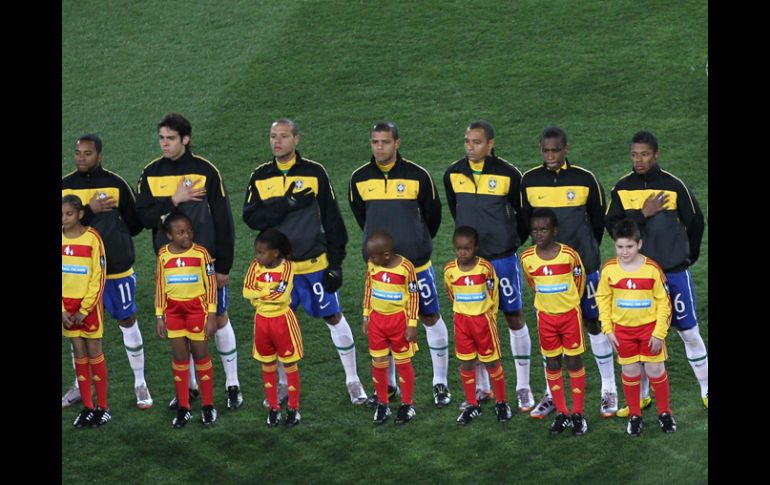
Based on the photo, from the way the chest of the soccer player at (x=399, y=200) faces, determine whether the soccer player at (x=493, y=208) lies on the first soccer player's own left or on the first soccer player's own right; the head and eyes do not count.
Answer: on the first soccer player's own left

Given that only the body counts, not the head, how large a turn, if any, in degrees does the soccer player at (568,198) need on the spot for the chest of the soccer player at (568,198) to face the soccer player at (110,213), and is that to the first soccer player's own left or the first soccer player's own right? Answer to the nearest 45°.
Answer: approximately 90° to the first soccer player's own right

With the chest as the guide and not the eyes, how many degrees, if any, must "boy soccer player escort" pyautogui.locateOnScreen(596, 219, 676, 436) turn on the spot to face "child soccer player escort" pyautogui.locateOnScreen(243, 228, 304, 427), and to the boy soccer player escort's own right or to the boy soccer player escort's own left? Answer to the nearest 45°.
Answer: approximately 90° to the boy soccer player escort's own right

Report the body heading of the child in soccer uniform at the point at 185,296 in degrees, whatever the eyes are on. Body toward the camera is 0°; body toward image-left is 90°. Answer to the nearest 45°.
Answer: approximately 0°

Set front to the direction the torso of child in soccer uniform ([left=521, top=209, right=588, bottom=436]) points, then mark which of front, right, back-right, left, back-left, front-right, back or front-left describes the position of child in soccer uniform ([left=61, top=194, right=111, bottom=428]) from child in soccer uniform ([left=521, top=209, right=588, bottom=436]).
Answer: right

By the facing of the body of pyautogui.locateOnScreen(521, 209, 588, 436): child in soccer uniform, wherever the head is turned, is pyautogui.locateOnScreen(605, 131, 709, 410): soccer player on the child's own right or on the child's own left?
on the child's own left

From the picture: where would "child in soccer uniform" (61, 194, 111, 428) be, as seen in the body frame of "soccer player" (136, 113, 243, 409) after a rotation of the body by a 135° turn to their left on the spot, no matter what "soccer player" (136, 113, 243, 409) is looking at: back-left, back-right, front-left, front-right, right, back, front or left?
back-left

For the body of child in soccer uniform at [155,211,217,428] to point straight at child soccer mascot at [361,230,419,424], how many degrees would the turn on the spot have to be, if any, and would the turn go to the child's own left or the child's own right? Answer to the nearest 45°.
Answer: approximately 90° to the child's own left
